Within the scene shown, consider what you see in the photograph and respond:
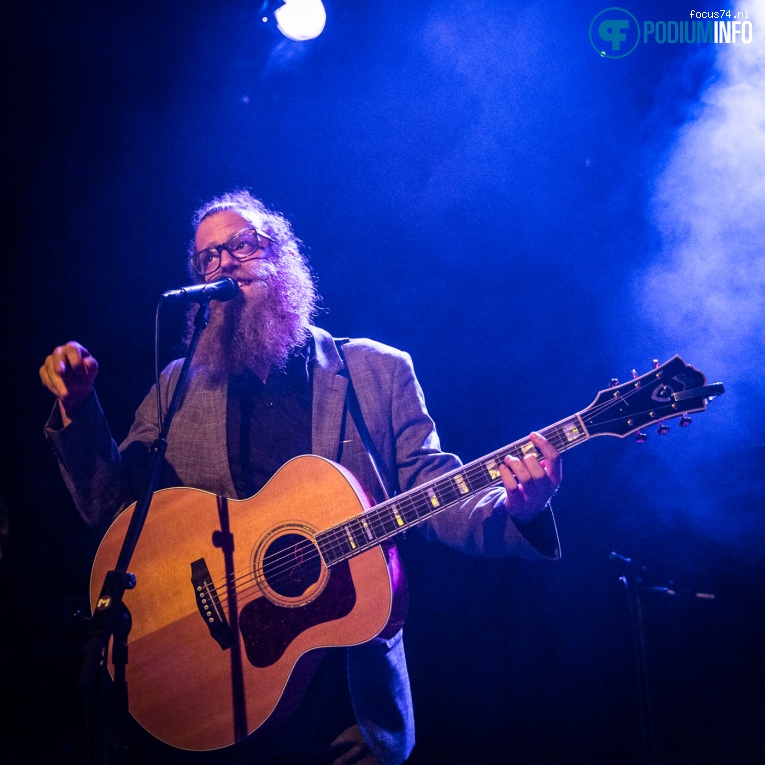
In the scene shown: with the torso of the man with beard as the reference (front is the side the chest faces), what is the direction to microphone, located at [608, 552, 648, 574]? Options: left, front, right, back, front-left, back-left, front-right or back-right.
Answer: back-left

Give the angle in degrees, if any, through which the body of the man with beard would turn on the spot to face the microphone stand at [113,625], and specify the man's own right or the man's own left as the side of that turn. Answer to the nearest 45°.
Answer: approximately 45° to the man's own right

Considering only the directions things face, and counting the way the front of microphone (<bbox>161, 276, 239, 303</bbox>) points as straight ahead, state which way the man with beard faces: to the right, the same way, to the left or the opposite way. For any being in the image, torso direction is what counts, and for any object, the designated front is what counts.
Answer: to the right

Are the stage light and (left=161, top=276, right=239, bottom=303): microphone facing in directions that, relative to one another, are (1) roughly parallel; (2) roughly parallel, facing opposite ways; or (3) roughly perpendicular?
roughly perpendicular

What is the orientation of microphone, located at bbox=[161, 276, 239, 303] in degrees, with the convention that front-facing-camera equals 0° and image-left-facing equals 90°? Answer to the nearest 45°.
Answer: approximately 270°

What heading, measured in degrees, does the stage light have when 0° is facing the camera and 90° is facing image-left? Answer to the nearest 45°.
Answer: approximately 0°
